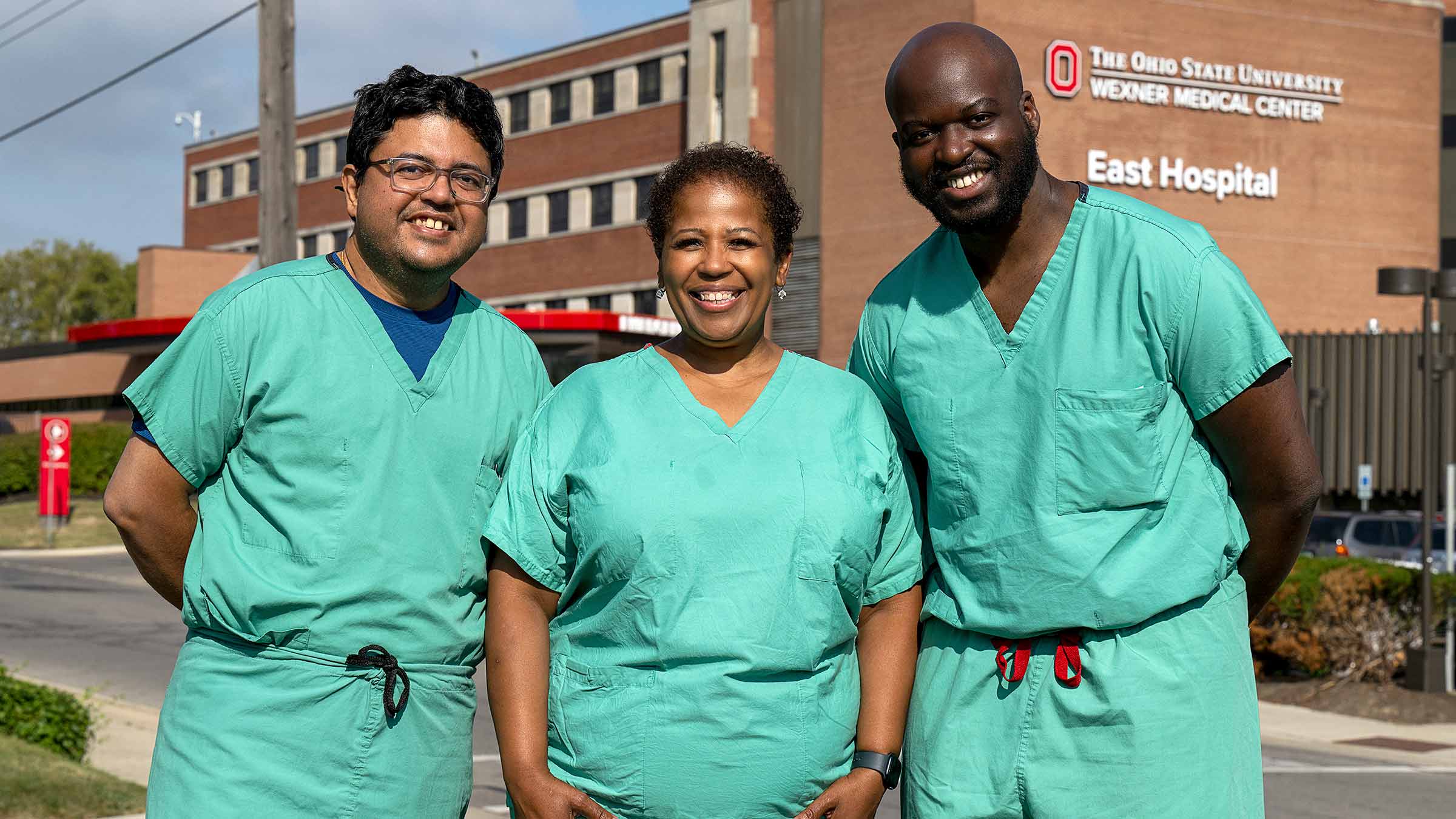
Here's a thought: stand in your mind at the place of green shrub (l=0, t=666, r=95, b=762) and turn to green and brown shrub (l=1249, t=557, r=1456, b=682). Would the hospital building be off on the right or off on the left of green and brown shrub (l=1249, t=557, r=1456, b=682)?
left

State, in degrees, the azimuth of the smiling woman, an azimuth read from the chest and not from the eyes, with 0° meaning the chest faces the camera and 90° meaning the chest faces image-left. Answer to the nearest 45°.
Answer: approximately 0°

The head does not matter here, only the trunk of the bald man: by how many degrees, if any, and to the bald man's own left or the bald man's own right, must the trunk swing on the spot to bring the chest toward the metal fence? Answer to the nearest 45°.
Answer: approximately 135° to the bald man's own right

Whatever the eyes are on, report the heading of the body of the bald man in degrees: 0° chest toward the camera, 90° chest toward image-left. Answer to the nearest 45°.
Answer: approximately 45°

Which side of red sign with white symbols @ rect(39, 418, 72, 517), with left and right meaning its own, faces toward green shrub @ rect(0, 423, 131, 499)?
back

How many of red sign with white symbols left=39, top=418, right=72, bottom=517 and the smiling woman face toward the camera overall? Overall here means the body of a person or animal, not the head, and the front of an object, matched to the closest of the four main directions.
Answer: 2

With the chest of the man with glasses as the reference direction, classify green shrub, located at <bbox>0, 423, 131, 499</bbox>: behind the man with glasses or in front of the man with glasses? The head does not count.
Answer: behind

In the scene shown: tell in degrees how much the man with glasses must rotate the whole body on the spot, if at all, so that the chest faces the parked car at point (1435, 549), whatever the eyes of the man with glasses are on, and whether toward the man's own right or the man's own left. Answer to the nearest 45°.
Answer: approximately 90° to the man's own left

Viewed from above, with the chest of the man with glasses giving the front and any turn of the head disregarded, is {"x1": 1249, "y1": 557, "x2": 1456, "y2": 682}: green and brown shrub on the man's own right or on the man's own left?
on the man's own left

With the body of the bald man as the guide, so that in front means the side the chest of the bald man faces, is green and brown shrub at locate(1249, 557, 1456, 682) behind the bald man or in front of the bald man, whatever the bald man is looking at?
behind
